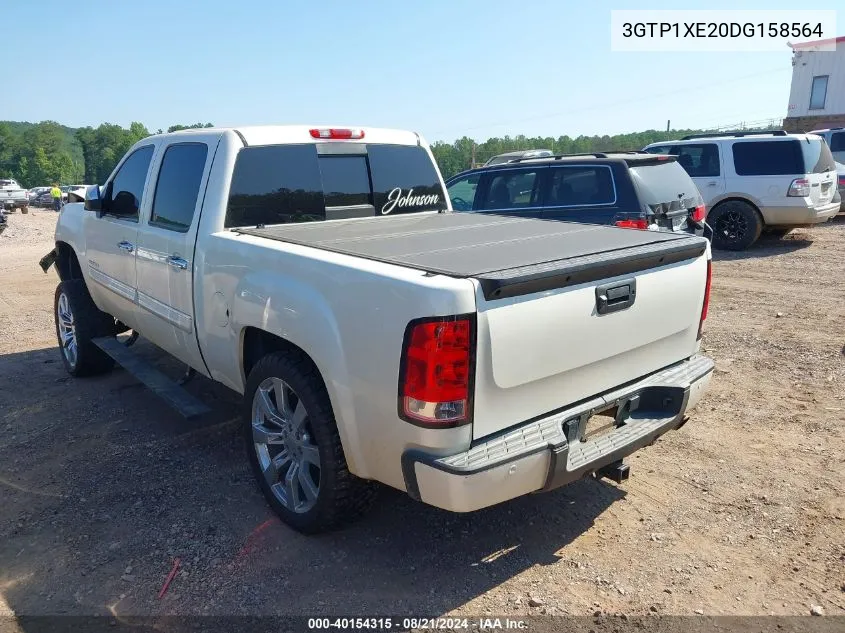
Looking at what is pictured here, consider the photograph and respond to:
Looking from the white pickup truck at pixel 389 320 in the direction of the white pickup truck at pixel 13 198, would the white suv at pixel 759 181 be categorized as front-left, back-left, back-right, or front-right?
front-right

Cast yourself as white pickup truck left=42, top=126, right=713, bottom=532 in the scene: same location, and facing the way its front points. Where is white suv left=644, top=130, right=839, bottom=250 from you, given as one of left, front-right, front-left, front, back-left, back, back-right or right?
right

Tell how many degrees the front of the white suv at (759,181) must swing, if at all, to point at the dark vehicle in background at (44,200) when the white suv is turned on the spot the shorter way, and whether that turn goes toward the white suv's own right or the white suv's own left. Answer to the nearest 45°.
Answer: approximately 45° to the white suv's own left

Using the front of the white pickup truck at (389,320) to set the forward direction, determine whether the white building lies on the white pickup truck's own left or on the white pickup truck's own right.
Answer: on the white pickup truck's own right

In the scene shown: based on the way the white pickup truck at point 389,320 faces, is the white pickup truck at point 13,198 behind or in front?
in front

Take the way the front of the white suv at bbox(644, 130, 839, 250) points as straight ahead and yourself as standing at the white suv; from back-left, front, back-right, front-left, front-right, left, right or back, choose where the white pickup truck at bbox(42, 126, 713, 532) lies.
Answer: back-left

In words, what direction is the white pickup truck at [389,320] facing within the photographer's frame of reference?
facing away from the viewer and to the left of the viewer

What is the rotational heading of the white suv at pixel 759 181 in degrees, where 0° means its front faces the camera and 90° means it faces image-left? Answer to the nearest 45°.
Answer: approximately 135°

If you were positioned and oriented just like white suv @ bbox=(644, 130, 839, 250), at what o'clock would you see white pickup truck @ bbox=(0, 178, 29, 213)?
The white pickup truck is roughly at 11 o'clock from the white suv.

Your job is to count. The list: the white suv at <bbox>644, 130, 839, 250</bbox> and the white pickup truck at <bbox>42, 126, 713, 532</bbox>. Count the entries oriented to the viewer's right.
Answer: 0

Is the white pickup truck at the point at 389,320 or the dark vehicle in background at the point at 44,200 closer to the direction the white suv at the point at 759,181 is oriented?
the dark vehicle in background

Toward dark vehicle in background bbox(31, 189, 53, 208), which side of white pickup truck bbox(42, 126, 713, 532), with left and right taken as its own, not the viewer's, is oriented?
front

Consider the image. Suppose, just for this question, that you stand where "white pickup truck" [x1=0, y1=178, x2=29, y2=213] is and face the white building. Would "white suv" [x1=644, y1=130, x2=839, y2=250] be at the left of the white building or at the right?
right
